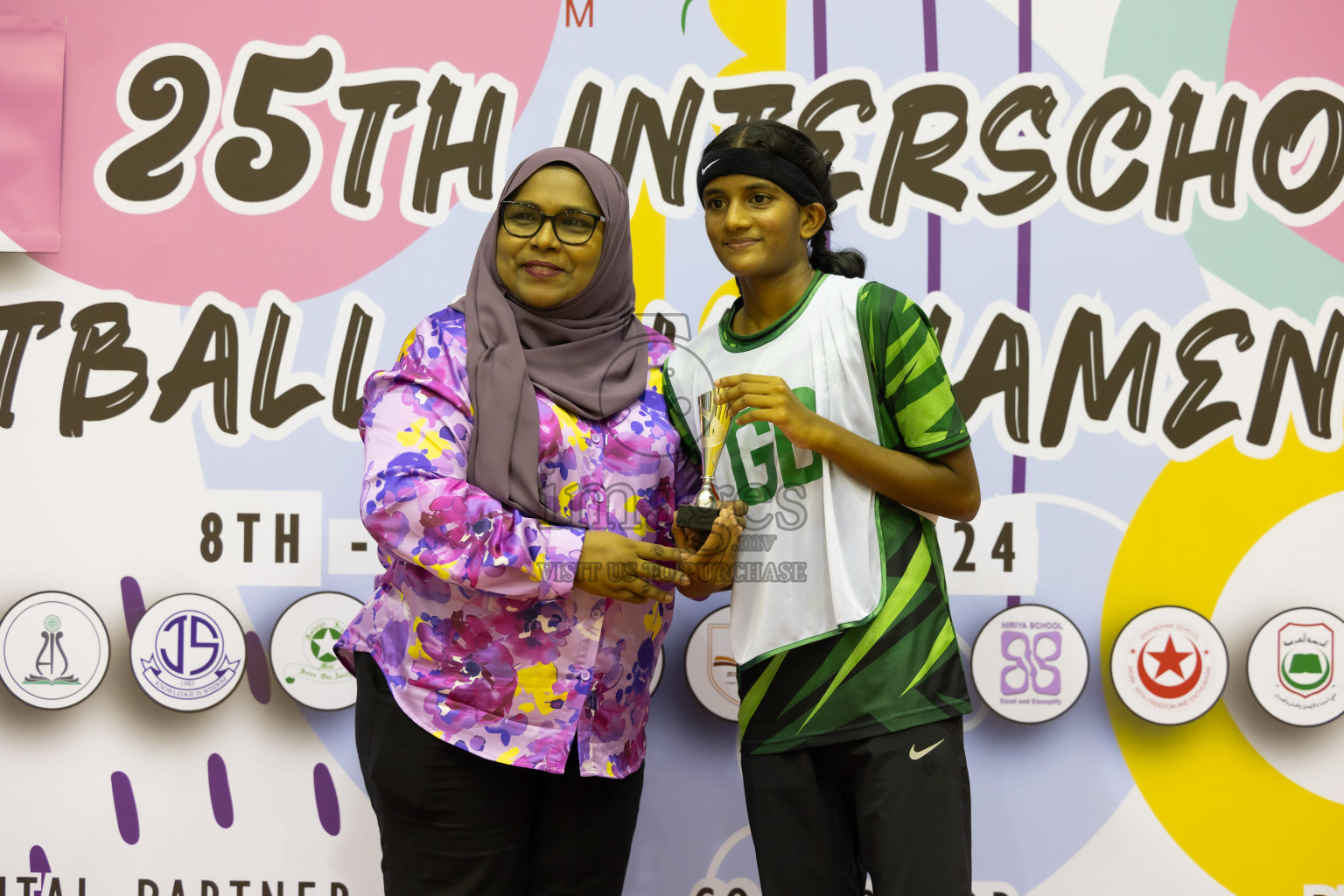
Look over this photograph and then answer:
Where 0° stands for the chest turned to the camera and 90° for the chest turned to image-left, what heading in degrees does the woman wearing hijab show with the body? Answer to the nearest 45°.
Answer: approximately 315°

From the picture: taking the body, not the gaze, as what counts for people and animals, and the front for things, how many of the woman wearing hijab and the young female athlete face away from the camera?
0

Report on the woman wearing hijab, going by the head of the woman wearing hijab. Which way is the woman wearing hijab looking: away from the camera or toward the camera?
toward the camera

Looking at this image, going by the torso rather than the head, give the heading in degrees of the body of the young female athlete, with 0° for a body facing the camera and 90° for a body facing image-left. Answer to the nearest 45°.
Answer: approximately 45°
